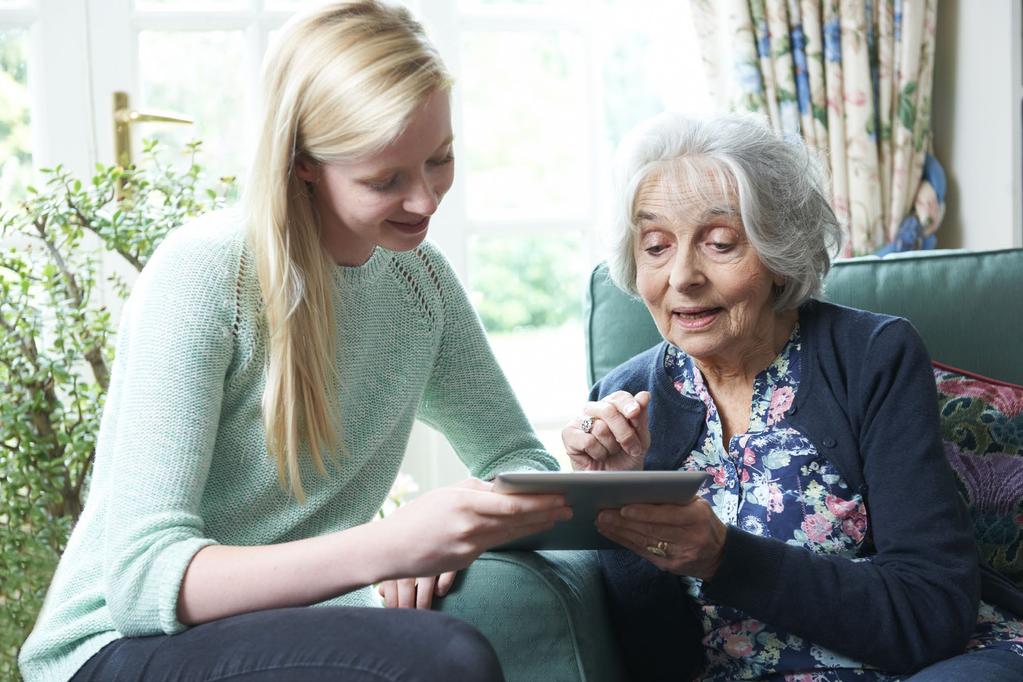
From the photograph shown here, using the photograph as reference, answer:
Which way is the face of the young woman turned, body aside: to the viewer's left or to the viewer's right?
to the viewer's right

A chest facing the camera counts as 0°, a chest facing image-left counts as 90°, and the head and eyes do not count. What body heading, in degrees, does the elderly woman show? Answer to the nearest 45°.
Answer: approximately 45°

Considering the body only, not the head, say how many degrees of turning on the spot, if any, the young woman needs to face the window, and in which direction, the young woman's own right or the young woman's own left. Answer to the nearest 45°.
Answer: approximately 135° to the young woman's own left

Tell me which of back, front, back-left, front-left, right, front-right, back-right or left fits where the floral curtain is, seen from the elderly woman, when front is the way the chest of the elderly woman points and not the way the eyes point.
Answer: back-right

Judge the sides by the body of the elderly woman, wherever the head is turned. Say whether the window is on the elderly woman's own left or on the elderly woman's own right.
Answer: on the elderly woman's own right

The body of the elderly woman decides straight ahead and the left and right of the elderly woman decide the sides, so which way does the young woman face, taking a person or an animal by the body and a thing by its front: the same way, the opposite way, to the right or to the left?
to the left

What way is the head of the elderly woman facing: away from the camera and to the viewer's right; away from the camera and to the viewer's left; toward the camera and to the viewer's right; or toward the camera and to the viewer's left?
toward the camera and to the viewer's left

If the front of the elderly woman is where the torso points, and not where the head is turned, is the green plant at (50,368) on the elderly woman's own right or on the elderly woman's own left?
on the elderly woman's own right

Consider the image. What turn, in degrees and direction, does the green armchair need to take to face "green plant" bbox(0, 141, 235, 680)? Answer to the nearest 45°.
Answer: approximately 45° to its right
